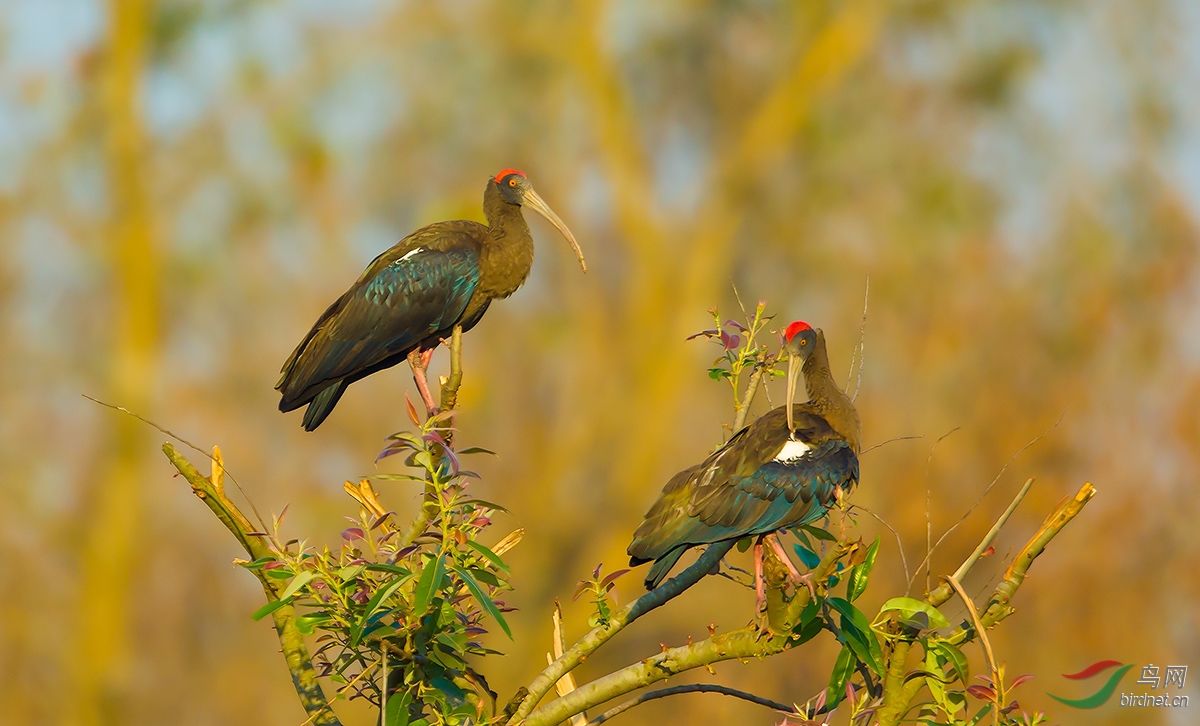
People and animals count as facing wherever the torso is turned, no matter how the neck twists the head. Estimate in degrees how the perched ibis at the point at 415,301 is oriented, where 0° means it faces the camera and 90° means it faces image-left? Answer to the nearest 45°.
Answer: approximately 270°

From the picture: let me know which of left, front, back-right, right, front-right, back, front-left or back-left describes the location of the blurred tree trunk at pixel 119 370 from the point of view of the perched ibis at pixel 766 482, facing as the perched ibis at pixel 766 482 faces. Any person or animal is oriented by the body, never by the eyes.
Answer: back-left

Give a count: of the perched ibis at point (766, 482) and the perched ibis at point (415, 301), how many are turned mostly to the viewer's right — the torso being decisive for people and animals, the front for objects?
2

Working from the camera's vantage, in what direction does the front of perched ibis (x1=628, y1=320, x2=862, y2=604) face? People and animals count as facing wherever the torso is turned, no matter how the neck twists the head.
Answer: facing to the right of the viewer
